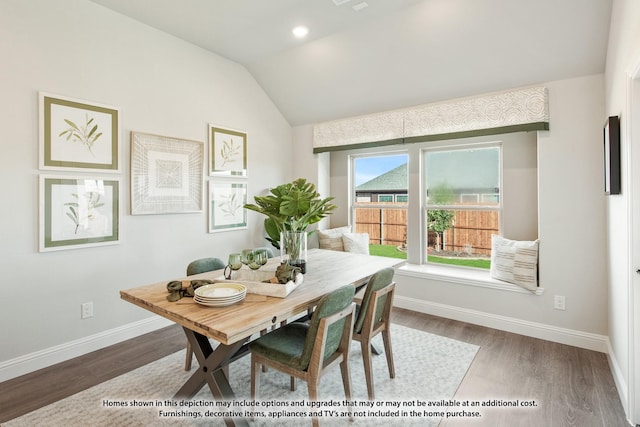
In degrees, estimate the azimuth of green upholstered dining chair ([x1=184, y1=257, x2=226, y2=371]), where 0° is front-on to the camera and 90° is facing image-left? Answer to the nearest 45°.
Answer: approximately 315°

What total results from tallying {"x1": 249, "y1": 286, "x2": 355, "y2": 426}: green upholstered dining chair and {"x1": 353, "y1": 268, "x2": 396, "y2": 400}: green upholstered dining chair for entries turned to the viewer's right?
0

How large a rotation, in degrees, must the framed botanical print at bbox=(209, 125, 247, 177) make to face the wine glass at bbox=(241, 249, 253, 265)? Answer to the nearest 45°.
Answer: approximately 45° to its right

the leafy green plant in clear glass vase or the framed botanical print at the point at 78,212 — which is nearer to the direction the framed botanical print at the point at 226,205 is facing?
the leafy green plant in clear glass vase

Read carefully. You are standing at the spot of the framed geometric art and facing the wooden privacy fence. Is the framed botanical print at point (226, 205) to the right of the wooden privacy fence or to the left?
left

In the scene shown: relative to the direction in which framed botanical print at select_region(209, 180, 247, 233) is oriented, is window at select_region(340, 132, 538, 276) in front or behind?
in front

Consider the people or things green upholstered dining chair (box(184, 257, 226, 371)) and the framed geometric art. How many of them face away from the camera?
0

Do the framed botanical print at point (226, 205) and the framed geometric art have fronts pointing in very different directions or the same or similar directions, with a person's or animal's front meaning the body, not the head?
same or similar directions

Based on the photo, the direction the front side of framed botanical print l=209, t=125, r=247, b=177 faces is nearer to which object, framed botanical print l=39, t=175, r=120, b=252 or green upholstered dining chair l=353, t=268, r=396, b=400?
the green upholstered dining chair
